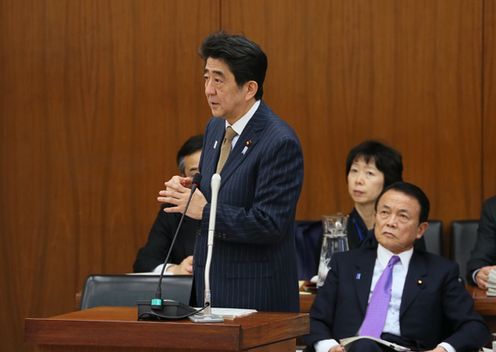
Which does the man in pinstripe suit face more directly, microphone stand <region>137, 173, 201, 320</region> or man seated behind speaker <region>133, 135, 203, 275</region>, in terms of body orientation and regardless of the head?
the microphone stand

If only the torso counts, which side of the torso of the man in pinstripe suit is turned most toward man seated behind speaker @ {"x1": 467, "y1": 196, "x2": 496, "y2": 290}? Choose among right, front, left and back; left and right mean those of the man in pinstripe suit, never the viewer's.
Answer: back

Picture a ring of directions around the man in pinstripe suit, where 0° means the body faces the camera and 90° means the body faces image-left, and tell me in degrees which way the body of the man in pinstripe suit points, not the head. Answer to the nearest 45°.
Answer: approximately 45°

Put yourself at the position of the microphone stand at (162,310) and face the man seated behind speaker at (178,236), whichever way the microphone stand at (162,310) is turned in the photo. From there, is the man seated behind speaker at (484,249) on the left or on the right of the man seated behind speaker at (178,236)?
right

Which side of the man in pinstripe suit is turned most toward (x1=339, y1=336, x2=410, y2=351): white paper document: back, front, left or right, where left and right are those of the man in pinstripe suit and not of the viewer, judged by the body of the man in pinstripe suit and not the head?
back

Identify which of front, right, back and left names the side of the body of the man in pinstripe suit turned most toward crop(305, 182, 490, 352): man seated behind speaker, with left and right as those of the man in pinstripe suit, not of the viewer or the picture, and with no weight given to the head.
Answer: back

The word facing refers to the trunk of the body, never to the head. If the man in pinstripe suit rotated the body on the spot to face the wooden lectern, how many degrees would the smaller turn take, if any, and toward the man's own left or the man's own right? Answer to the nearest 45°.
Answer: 0° — they already face it

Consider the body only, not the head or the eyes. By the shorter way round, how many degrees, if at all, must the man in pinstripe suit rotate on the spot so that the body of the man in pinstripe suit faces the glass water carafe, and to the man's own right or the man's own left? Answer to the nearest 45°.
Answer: approximately 135° to the man's own right
